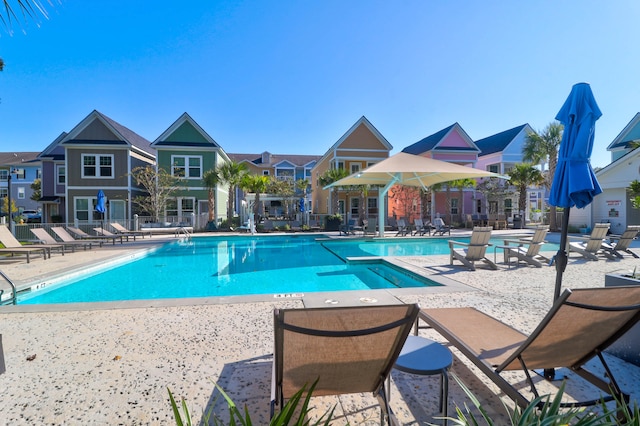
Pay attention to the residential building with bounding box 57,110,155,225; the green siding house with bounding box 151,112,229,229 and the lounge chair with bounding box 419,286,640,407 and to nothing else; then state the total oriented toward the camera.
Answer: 2

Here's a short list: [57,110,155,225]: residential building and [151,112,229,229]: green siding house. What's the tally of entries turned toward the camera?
2

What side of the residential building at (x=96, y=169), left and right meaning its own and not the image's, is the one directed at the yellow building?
left

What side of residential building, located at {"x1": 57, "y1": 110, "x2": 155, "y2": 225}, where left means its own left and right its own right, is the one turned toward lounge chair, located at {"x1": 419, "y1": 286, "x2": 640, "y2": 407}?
front

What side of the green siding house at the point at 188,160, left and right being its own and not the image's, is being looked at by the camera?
front

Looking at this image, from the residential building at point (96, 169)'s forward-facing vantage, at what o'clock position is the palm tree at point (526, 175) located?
The palm tree is roughly at 10 o'clock from the residential building.

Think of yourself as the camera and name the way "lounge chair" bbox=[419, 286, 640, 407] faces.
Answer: facing away from the viewer and to the left of the viewer
